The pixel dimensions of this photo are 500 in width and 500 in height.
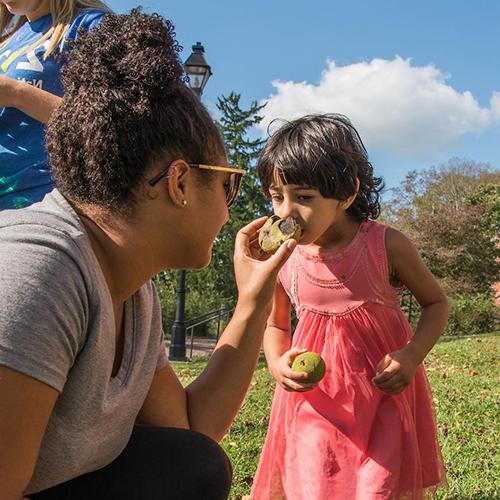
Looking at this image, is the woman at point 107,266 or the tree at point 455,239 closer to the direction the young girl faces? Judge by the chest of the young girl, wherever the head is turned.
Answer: the woman

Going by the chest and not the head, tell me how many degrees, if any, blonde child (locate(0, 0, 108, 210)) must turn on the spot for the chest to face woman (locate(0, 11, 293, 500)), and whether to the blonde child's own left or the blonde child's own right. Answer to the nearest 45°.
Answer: approximately 45° to the blonde child's own left

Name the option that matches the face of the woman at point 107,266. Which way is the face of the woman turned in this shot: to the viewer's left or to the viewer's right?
to the viewer's right

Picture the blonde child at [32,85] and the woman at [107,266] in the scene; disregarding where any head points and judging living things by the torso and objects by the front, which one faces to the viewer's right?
the woman

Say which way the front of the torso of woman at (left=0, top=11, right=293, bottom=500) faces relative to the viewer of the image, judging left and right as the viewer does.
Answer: facing to the right of the viewer
